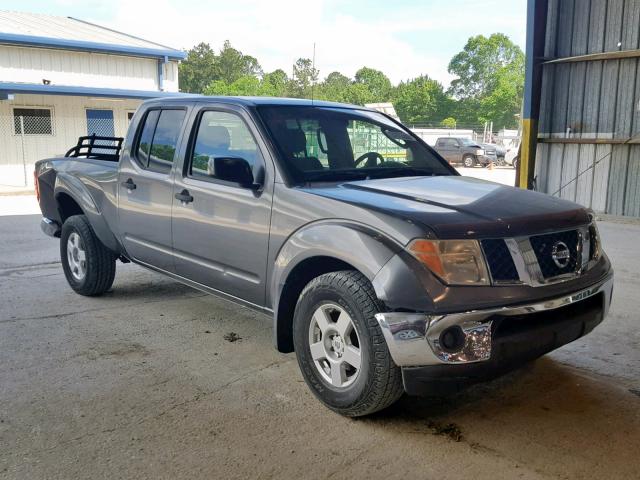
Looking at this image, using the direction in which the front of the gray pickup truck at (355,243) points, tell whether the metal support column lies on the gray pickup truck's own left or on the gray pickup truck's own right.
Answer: on the gray pickup truck's own left

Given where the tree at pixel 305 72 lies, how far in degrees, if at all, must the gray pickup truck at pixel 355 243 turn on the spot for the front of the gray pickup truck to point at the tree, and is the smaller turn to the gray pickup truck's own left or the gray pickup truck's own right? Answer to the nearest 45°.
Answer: approximately 135° to the gray pickup truck's own left

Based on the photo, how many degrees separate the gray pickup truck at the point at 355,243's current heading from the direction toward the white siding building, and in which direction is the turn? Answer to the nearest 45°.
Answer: approximately 180°

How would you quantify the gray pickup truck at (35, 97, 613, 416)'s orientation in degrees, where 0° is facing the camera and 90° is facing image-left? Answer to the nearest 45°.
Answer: approximately 315°

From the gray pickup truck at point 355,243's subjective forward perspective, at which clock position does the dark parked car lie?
The dark parked car is roughly at 8 o'clock from the gray pickup truck.

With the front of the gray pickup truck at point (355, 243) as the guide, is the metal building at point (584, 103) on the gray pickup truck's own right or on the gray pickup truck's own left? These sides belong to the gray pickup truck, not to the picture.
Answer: on the gray pickup truck's own left
